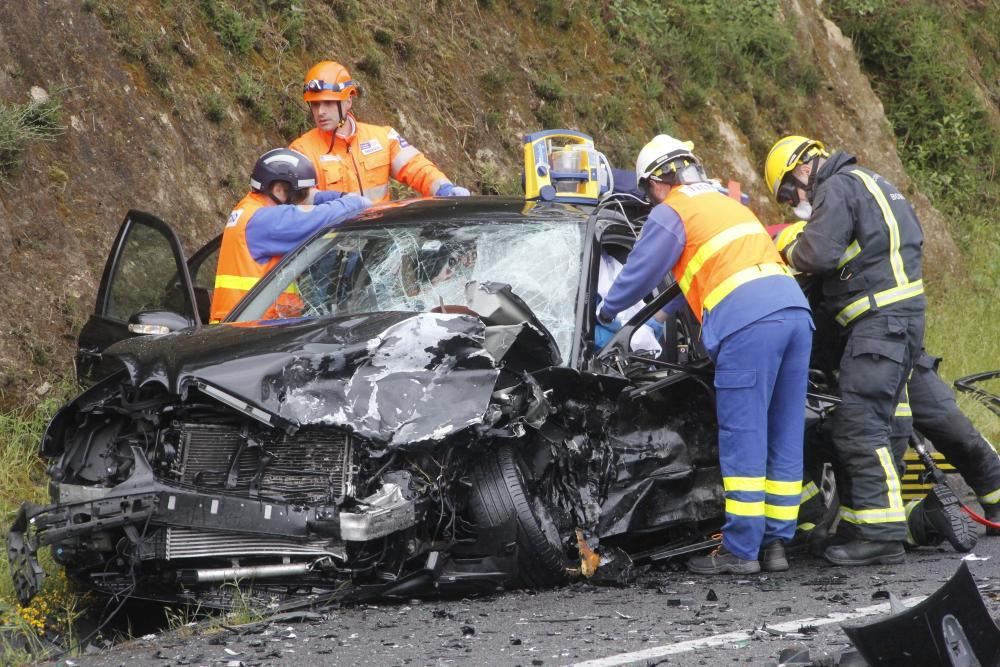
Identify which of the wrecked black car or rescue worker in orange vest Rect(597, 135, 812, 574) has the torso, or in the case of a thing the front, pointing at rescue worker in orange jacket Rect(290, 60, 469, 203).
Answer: rescue worker in orange vest Rect(597, 135, 812, 574)

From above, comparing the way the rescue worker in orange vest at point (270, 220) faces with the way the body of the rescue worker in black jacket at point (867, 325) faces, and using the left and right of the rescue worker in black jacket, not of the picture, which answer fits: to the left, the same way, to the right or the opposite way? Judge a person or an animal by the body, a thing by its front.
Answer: the opposite way

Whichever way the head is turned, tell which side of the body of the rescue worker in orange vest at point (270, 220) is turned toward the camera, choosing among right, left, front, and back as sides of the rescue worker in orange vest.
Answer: right

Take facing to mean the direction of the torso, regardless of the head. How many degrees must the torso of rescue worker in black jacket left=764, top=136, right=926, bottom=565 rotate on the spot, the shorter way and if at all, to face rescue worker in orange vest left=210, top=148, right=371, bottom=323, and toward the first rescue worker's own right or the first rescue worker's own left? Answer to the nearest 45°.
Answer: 0° — they already face them

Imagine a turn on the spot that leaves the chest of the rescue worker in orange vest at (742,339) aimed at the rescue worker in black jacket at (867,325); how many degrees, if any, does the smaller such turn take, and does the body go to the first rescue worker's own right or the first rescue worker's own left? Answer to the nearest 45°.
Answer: approximately 90° to the first rescue worker's own right

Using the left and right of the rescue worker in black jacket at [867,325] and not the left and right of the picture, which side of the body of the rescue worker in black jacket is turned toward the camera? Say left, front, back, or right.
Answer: left

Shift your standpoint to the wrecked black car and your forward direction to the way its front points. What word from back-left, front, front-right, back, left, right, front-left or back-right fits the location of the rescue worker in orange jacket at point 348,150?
back-right

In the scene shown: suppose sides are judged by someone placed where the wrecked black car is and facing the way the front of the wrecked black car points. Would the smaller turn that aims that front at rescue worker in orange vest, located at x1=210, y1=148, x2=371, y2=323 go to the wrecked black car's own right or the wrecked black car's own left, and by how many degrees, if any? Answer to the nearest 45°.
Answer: approximately 135° to the wrecked black car's own right

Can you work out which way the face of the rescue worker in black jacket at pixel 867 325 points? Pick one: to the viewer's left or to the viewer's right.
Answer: to the viewer's left

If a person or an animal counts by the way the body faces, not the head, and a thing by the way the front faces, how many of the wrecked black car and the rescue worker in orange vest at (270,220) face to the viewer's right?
1
